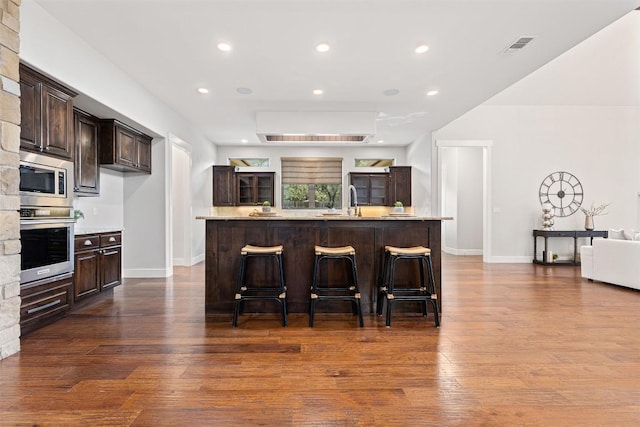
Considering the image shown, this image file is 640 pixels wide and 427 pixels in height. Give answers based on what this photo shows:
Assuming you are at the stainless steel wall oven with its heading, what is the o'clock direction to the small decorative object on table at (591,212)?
The small decorative object on table is roughly at 11 o'clock from the stainless steel wall oven.

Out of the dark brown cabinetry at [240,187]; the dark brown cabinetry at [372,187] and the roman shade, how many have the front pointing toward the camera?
3

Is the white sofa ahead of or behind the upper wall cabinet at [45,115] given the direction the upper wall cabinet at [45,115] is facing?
ahead

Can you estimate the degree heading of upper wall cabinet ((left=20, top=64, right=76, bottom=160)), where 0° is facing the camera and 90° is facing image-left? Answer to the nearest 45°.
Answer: approximately 315°

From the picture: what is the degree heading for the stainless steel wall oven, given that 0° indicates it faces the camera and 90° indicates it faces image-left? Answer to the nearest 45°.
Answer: approximately 315°

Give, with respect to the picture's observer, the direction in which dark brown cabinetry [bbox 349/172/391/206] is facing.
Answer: facing the viewer

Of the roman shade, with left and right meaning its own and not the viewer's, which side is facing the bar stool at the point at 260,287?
front

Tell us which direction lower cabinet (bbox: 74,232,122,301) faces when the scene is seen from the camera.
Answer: facing the viewer and to the right of the viewer

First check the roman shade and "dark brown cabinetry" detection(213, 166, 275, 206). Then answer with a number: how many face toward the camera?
2

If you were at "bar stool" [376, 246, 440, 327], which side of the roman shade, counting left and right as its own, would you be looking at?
front

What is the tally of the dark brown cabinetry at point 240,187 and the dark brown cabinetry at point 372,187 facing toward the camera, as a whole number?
2

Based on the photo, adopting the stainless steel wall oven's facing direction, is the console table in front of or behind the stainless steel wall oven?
in front

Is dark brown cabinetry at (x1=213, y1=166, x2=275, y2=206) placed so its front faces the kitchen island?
yes

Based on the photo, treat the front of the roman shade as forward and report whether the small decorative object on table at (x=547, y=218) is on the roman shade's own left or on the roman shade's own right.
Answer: on the roman shade's own left

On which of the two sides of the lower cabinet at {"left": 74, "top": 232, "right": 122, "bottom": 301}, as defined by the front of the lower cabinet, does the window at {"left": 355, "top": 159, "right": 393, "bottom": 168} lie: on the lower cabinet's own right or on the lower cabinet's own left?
on the lower cabinet's own left

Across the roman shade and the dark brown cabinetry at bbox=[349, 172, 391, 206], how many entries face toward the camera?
2

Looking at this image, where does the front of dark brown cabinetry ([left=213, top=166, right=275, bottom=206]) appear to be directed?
toward the camera

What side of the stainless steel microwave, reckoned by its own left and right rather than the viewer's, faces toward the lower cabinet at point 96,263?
left
